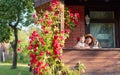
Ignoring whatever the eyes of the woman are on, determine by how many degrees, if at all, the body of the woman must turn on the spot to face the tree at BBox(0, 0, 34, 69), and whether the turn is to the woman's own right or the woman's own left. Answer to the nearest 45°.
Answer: approximately 90° to the woman's own right

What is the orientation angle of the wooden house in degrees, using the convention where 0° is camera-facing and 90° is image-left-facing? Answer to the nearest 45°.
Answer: approximately 0°

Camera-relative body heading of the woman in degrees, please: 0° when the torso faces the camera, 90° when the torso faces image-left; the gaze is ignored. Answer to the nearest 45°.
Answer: approximately 45°

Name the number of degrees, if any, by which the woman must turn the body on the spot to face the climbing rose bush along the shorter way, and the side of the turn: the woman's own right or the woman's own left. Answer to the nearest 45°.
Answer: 0° — they already face it

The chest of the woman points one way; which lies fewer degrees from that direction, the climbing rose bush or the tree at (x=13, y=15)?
the climbing rose bush
